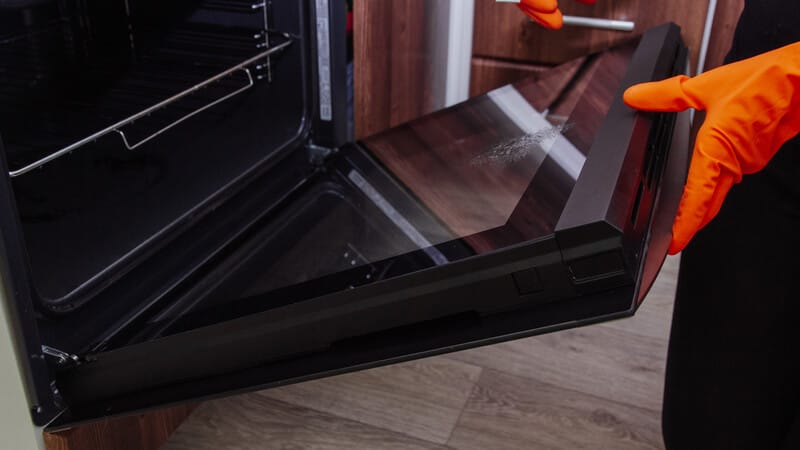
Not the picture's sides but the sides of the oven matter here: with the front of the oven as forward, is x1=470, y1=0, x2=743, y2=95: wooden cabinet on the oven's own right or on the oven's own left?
on the oven's own left

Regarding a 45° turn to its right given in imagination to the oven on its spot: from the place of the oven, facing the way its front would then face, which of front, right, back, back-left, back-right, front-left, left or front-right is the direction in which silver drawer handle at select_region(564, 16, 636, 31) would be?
back-left

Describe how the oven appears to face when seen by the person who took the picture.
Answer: facing the viewer and to the right of the viewer
